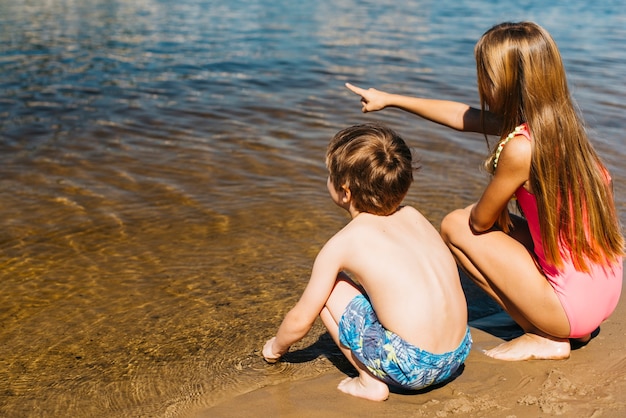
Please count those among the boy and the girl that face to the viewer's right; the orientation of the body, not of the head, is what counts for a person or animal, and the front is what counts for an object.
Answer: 0

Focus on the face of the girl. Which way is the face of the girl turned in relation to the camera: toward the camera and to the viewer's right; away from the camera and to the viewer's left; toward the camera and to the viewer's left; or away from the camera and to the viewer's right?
away from the camera and to the viewer's left

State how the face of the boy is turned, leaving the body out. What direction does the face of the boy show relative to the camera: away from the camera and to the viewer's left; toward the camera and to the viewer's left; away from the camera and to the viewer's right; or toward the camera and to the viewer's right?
away from the camera and to the viewer's left

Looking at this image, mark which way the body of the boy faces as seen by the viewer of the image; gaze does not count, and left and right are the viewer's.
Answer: facing away from the viewer and to the left of the viewer

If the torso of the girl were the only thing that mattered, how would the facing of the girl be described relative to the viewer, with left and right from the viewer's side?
facing away from the viewer and to the left of the viewer

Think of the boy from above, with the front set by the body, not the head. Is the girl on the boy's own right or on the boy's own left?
on the boy's own right

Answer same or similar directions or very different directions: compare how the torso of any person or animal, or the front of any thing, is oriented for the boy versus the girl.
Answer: same or similar directions

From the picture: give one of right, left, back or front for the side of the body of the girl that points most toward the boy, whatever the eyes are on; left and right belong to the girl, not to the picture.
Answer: left
